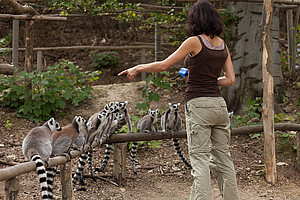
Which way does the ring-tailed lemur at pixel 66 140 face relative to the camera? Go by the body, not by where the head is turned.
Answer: to the viewer's right

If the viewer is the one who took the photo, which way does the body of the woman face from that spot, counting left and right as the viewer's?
facing away from the viewer and to the left of the viewer

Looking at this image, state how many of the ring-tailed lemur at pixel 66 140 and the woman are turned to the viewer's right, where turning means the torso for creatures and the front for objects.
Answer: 1

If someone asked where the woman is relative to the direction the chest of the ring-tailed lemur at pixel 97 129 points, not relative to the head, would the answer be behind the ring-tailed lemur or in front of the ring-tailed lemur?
in front

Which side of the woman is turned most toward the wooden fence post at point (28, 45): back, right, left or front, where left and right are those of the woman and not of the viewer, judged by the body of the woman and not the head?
front

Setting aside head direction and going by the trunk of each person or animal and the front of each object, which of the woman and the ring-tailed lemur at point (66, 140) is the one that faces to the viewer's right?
the ring-tailed lemur

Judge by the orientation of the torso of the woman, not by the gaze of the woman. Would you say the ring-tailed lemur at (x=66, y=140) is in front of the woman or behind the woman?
in front

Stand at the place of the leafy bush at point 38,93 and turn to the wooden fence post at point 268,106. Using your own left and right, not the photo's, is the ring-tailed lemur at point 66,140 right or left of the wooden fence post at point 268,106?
right

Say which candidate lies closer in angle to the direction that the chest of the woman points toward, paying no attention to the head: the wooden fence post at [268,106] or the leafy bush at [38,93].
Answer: the leafy bush
